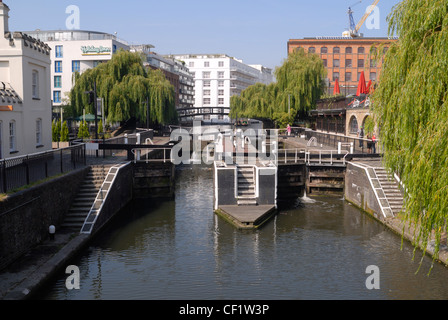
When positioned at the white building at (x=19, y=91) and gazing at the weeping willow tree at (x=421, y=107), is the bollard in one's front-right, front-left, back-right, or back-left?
front-right

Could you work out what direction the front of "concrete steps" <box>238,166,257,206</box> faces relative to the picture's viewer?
facing the viewer

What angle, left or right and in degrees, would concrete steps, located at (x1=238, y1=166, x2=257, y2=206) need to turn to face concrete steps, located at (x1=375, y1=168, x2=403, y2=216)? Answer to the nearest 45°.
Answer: approximately 90° to its left

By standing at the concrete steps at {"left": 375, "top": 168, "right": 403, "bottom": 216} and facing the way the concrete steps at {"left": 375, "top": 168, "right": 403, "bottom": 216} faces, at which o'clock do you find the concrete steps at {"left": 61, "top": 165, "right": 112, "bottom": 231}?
the concrete steps at {"left": 61, "top": 165, "right": 112, "bottom": 231} is roughly at 2 o'clock from the concrete steps at {"left": 375, "top": 168, "right": 403, "bottom": 216}.

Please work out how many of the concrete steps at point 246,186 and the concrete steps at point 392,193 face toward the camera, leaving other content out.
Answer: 2

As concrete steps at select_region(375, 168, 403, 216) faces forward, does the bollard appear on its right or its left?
on its right

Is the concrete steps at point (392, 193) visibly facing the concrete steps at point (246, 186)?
no

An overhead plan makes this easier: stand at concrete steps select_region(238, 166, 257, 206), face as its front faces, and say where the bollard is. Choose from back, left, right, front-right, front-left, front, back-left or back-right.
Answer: front-right

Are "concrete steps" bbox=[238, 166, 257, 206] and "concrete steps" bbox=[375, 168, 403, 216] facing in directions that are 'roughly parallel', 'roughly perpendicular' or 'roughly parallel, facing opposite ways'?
roughly parallel

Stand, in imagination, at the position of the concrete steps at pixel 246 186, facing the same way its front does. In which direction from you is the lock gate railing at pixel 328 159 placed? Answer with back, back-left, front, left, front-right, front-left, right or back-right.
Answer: back-left

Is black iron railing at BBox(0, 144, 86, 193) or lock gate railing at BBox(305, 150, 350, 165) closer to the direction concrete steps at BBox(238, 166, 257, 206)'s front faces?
the black iron railing
